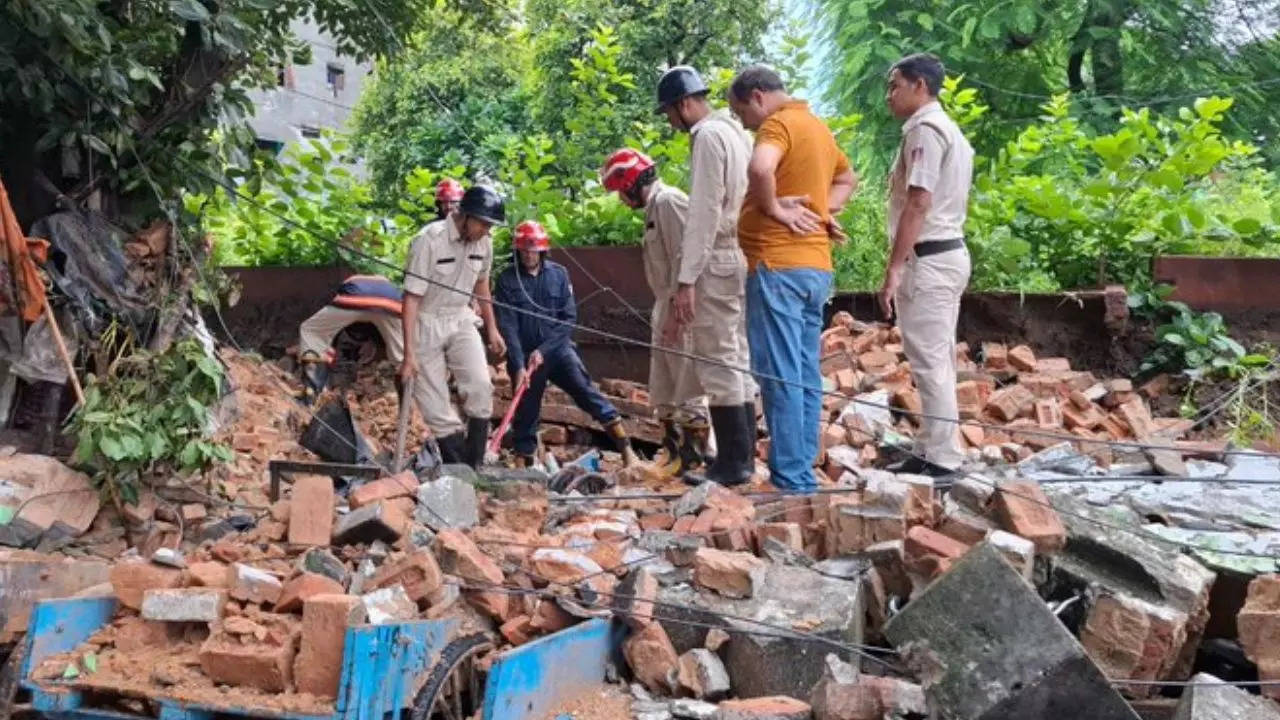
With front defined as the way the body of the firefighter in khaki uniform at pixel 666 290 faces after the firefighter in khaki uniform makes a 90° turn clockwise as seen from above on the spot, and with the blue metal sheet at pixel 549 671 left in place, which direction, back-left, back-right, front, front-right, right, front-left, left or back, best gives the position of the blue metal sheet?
back

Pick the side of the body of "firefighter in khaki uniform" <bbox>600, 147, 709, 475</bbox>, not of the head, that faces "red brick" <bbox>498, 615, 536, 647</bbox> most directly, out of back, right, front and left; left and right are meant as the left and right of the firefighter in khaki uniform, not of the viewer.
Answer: left

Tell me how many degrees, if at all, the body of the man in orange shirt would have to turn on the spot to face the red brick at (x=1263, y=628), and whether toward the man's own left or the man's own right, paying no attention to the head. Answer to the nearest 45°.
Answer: approximately 180°

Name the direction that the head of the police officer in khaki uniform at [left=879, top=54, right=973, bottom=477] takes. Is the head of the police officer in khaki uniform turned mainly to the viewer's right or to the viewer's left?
to the viewer's left

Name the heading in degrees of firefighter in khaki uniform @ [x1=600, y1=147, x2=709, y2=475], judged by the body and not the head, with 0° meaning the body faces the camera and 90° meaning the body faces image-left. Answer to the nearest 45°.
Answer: approximately 90°

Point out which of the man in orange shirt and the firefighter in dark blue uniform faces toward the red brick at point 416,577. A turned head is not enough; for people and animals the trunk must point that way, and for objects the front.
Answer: the firefighter in dark blue uniform

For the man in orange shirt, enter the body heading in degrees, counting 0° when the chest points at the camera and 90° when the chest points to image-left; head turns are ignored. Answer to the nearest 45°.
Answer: approximately 135°
